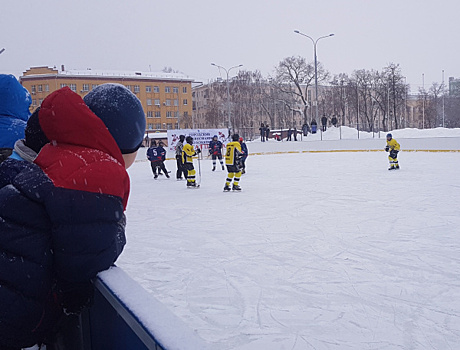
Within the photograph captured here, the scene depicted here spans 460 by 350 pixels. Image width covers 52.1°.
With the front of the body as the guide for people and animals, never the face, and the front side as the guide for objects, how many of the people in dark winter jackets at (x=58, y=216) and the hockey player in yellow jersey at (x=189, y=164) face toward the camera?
0

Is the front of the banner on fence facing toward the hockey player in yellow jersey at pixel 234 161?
yes

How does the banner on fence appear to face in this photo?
toward the camera

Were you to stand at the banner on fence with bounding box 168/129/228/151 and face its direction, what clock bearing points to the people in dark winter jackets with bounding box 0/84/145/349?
The people in dark winter jackets is roughly at 12 o'clock from the banner on fence.

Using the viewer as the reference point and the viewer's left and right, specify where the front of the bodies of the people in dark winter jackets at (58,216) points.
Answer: facing away from the viewer and to the right of the viewer

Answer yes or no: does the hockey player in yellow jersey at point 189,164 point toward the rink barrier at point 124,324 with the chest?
no

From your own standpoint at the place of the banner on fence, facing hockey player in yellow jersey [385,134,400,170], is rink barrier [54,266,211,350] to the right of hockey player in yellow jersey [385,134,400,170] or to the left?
right

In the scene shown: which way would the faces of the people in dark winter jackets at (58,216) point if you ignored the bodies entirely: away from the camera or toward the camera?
away from the camera

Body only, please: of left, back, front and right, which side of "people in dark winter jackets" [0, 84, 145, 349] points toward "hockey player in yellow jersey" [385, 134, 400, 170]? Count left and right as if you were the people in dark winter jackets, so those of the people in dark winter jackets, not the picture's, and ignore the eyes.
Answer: front

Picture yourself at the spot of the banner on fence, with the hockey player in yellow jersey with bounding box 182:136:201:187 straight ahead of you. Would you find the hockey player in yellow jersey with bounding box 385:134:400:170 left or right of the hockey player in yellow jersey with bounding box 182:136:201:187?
left

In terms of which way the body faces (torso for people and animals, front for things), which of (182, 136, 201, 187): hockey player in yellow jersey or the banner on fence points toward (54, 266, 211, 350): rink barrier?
the banner on fence

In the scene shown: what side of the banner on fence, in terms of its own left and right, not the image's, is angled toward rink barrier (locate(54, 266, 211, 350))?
front

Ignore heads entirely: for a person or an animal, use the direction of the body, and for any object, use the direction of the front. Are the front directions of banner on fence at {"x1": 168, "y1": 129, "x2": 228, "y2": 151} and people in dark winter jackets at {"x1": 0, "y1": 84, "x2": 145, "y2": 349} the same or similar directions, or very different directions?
very different directions
